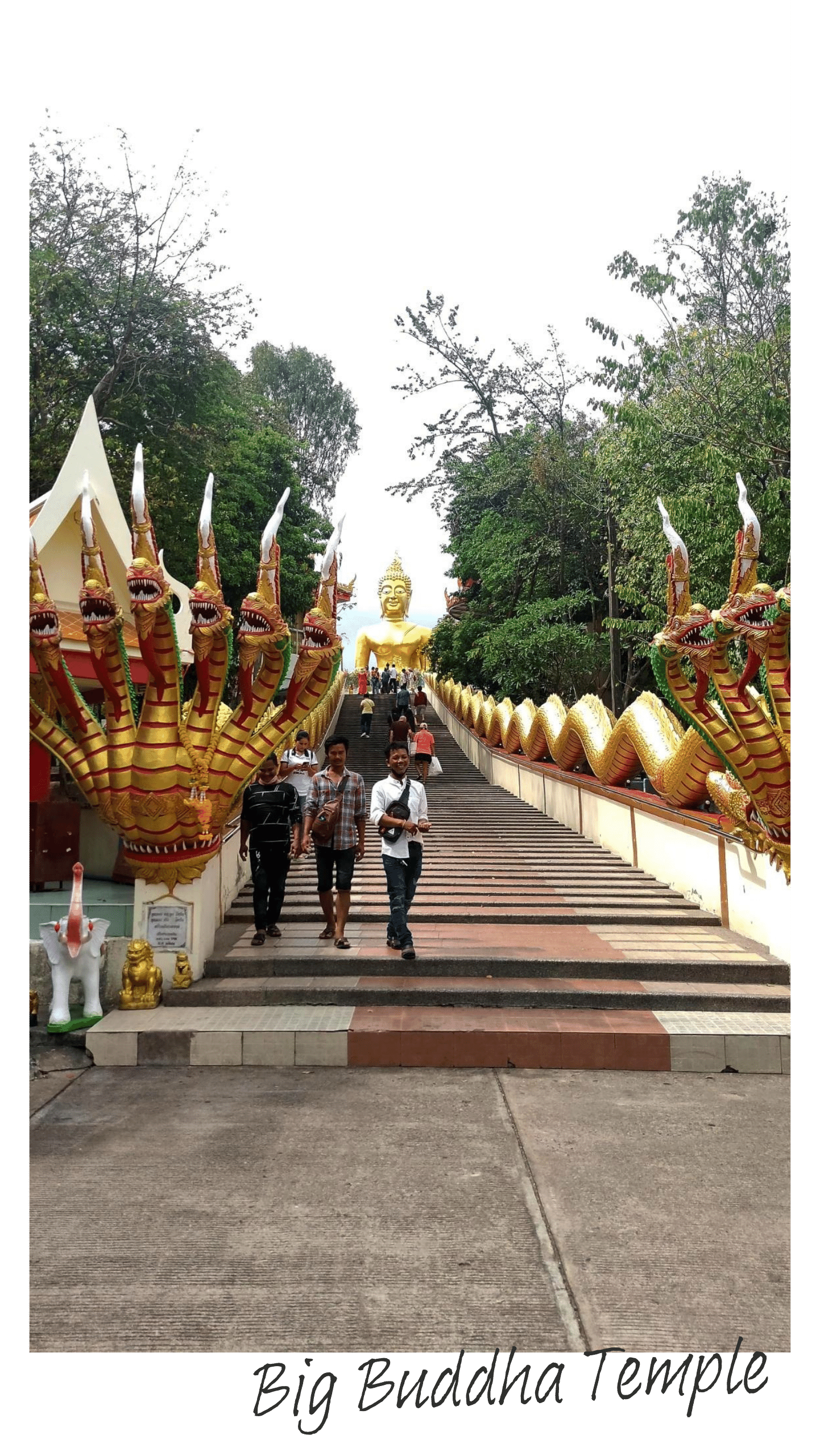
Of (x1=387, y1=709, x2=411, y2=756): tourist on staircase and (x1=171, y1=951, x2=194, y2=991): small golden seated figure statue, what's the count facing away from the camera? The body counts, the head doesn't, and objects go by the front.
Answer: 1

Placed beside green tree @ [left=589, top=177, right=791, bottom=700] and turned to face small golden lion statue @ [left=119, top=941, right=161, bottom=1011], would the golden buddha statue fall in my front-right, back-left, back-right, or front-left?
back-right

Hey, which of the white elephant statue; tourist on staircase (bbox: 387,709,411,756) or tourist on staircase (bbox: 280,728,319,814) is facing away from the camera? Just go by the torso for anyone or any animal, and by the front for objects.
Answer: tourist on staircase (bbox: 387,709,411,756)

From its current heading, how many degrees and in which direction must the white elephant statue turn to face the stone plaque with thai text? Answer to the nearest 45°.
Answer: approximately 135° to its left

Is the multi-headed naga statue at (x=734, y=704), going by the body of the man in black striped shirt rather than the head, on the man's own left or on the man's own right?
on the man's own left

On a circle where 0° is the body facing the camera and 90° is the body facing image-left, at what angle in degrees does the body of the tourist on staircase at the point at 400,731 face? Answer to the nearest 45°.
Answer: approximately 180°

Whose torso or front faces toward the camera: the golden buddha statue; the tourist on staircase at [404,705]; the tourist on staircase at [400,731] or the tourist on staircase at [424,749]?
the golden buddha statue

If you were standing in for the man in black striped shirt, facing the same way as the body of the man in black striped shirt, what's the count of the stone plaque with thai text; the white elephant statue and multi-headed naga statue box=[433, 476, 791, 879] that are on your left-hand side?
1

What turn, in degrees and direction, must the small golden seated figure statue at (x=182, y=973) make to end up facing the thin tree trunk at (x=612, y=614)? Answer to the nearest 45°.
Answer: approximately 135° to its left

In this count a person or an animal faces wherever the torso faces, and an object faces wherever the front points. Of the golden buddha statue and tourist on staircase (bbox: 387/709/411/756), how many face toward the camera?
1

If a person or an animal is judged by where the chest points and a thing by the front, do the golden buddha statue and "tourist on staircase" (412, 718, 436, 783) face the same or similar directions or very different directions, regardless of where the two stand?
very different directions

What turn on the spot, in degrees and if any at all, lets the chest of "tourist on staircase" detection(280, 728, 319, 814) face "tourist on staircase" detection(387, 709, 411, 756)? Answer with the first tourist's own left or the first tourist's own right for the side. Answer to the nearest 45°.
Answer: approximately 180°

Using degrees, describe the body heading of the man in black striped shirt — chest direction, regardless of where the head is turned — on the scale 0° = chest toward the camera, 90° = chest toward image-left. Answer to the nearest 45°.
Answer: approximately 0°

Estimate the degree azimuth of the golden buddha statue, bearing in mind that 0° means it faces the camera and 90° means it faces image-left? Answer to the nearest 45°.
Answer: approximately 0°
